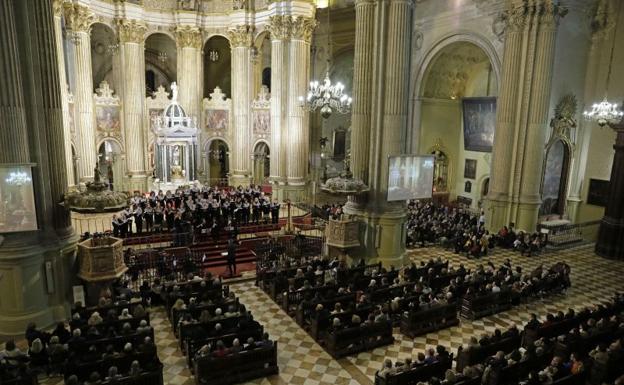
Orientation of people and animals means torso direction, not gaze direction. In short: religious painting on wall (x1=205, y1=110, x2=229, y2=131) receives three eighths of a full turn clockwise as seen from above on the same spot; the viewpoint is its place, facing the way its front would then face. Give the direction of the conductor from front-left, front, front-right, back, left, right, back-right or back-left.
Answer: back-left

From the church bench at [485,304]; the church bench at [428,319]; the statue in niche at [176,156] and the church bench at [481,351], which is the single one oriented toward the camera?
the statue in niche

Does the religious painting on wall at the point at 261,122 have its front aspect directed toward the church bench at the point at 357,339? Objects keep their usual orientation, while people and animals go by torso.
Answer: yes

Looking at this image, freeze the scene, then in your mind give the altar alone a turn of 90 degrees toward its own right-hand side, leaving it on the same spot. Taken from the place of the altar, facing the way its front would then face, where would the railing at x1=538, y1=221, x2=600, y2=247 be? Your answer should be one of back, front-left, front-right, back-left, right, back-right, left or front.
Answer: back-left

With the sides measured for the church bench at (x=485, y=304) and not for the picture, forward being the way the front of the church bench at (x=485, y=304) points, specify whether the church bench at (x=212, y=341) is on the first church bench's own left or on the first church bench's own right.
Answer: on the first church bench's own left

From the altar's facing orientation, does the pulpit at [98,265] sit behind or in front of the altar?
in front

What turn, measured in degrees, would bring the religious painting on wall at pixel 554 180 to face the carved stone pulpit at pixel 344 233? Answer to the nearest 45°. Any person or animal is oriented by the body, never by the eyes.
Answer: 0° — it already faces it

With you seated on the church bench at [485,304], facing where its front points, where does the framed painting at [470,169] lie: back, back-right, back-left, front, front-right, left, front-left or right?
front-right

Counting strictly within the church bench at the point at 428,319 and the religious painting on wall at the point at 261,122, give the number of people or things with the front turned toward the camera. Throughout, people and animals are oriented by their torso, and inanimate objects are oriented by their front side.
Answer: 1

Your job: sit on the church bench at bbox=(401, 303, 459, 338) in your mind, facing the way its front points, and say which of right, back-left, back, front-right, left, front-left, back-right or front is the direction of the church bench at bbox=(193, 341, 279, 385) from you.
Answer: left

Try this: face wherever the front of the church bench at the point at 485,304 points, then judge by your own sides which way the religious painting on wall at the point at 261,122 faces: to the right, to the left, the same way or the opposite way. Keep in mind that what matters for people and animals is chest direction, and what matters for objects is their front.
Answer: the opposite way

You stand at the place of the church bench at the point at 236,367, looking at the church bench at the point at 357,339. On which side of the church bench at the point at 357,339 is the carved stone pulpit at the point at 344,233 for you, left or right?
left

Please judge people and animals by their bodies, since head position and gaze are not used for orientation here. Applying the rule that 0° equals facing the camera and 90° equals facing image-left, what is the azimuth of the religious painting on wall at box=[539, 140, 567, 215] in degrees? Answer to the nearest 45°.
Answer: approximately 45°

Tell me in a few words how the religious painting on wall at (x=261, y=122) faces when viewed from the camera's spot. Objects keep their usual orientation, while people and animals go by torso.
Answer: facing the viewer

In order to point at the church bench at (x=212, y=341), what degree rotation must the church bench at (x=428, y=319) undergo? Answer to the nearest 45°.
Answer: approximately 90° to its left

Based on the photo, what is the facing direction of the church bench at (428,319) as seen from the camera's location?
facing away from the viewer and to the left of the viewer

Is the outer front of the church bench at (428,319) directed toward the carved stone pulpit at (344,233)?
yes

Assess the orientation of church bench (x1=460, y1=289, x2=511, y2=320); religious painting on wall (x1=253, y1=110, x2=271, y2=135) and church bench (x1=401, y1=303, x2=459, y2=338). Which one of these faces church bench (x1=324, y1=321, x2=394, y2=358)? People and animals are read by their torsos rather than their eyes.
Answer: the religious painting on wall

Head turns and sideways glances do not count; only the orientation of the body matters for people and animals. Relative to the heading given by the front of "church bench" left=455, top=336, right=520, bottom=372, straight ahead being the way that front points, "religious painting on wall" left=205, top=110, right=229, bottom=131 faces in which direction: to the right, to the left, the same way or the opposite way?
the opposite way

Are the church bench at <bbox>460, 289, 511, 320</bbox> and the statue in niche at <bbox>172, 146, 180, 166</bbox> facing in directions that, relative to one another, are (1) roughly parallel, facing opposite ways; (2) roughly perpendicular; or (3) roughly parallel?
roughly parallel, facing opposite ways

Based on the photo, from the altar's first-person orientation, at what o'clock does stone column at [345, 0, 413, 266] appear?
The stone column is roughly at 11 o'clock from the altar.
